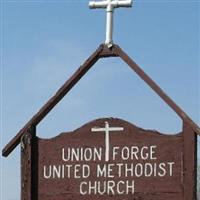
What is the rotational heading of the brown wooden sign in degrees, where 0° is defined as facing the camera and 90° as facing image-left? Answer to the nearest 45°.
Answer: approximately 0°
